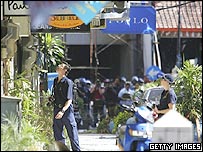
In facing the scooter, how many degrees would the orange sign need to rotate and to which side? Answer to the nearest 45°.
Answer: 0° — it already faces it

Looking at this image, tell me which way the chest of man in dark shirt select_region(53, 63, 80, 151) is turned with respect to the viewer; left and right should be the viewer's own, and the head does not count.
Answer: facing the viewer and to the left of the viewer

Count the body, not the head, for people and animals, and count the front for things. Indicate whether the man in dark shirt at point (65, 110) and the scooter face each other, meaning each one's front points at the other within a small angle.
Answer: no

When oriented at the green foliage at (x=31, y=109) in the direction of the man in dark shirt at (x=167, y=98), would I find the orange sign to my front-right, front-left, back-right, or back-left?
front-left

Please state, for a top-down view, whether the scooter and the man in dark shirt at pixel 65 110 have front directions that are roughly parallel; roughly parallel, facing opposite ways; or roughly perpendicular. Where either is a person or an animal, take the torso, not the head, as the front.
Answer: roughly perpendicular

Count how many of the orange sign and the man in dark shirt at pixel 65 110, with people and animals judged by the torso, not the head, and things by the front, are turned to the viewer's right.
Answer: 0

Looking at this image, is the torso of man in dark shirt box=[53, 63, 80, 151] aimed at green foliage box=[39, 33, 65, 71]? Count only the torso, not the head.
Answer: no

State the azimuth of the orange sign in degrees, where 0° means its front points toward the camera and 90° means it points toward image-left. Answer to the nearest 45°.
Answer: approximately 0°
